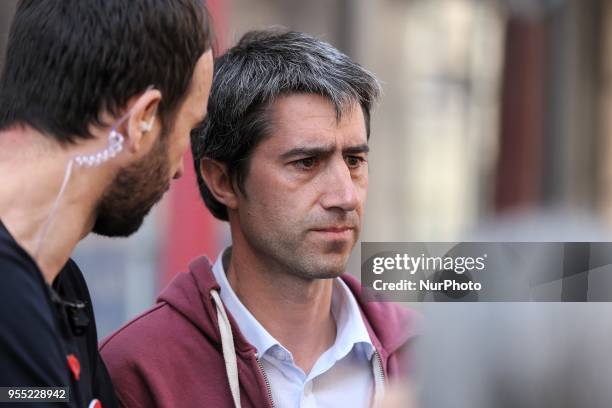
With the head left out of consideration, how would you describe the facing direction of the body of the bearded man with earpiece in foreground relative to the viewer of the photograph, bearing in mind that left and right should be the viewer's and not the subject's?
facing to the right of the viewer

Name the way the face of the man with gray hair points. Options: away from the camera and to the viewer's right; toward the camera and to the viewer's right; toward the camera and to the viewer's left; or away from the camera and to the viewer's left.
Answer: toward the camera and to the viewer's right

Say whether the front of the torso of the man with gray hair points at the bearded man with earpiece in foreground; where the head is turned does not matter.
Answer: no

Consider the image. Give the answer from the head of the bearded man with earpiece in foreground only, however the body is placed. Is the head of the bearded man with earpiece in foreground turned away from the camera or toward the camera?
away from the camera

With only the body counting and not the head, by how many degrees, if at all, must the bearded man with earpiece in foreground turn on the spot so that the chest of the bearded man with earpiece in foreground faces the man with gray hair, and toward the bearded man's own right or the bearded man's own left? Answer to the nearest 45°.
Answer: approximately 45° to the bearded man's own left

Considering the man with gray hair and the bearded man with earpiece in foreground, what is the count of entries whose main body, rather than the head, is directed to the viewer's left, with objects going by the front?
0
